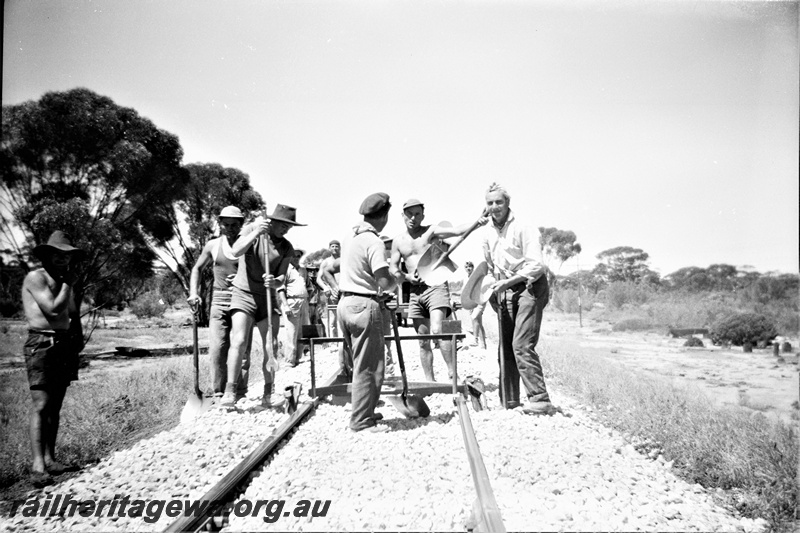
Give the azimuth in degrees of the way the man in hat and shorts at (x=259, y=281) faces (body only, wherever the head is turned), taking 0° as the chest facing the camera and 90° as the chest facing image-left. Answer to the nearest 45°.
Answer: approximately 315°

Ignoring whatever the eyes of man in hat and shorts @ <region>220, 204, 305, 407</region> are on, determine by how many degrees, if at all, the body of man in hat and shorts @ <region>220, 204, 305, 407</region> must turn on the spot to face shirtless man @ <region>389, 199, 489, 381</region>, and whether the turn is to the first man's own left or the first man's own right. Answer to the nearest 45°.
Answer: approximately 45° to the first man's own left

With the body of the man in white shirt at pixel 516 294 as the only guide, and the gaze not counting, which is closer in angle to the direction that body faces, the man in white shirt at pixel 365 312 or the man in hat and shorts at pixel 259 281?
the man in white shirt

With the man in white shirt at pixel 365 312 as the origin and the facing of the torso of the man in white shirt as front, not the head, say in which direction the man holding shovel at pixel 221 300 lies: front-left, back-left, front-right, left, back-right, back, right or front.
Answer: left

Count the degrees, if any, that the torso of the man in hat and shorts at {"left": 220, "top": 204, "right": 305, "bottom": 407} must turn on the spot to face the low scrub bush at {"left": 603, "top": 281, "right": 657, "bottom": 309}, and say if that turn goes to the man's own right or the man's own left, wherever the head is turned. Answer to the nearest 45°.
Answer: approximately 90° to the man's own left

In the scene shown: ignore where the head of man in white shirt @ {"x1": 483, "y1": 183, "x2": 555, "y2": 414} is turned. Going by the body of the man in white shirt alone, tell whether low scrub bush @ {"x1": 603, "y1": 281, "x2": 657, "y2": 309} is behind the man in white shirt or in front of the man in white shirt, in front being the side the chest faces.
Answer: behind

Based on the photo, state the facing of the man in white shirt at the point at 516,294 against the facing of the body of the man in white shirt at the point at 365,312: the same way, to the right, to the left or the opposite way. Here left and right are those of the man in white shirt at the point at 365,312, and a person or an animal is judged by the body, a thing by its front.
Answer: the opposite way

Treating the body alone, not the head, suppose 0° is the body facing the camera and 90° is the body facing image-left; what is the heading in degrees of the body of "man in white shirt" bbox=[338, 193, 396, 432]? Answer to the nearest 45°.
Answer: approximately 225°

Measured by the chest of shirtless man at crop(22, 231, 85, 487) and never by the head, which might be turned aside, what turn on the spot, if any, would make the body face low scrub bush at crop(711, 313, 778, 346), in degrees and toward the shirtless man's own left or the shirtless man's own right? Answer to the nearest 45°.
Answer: approximately 45° to the shirtless man's own left

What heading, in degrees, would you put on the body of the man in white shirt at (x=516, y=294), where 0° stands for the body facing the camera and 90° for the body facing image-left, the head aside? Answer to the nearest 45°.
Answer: approximately 45°
